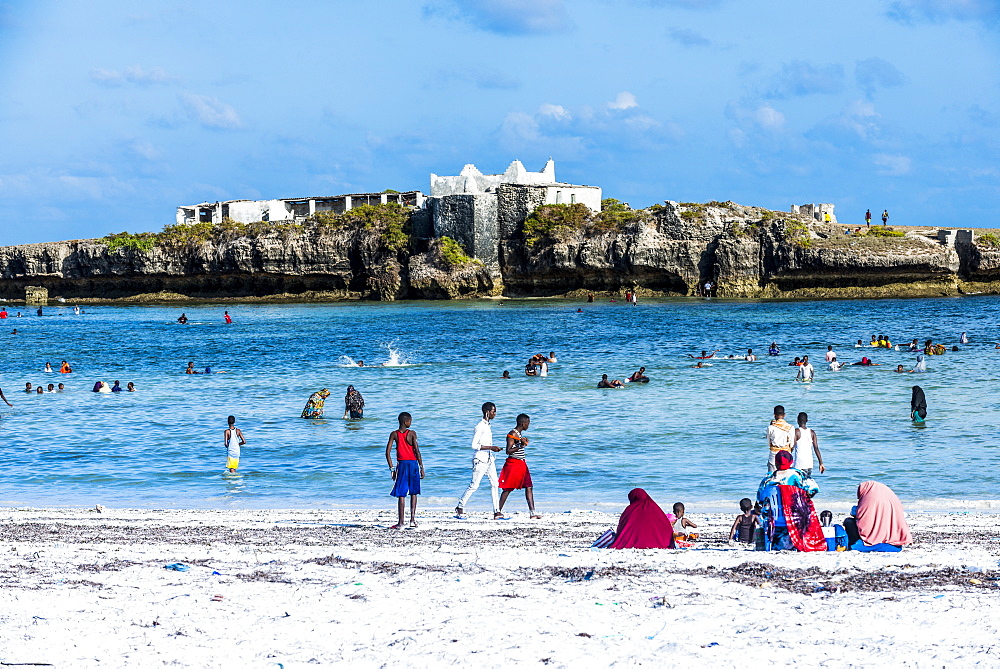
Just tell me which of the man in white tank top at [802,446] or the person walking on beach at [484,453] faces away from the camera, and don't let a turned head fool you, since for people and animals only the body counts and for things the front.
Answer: the man in white tank top

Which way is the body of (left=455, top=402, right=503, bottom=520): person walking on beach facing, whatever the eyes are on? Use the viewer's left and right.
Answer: facing to the right of the viewer
